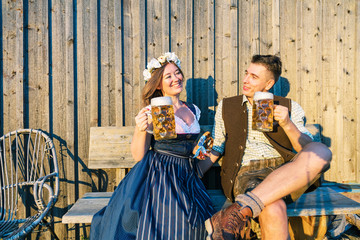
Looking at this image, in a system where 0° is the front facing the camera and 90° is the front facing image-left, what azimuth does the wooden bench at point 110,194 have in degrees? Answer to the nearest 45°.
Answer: approximately 0°

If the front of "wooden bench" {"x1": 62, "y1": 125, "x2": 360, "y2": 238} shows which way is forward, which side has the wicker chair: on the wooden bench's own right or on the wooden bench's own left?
on the wooden bench's own right

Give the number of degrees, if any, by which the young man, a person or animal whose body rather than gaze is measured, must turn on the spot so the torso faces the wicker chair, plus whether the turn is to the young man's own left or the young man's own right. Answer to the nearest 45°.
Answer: approximately 90° to the young man's own right

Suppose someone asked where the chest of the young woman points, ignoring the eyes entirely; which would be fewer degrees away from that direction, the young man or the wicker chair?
the young man
